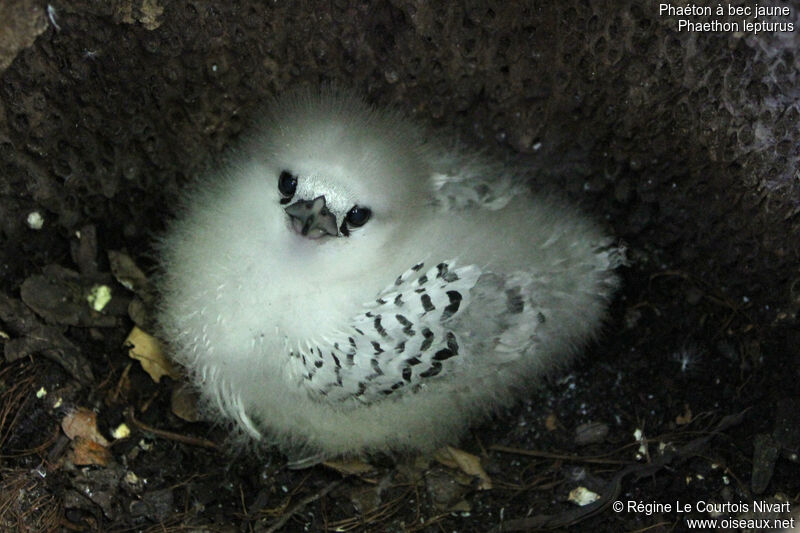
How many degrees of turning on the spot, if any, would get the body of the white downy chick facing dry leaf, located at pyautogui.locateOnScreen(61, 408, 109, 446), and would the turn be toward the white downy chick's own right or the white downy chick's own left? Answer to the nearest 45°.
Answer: approximately 45° to the white downy chick's own right

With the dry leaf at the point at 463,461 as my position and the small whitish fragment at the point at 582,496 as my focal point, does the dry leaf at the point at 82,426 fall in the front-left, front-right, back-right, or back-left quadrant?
back-right

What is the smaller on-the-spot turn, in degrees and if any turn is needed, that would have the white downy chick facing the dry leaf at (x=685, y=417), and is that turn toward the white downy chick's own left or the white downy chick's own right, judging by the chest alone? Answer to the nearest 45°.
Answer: approximately 135° to the white downy chick's own left

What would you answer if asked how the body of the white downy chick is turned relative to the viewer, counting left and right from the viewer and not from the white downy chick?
facing the viewer and to the left of the viewer

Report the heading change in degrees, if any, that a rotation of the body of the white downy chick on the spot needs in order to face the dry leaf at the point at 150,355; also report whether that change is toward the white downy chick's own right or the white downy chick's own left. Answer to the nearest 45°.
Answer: approximately 90° to the white downy chick's own right

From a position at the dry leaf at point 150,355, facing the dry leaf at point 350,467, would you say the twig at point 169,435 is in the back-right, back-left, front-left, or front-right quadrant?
front-right

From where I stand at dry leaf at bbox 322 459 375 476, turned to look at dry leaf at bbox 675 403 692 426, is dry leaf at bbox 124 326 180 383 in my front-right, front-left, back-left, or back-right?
back-left
